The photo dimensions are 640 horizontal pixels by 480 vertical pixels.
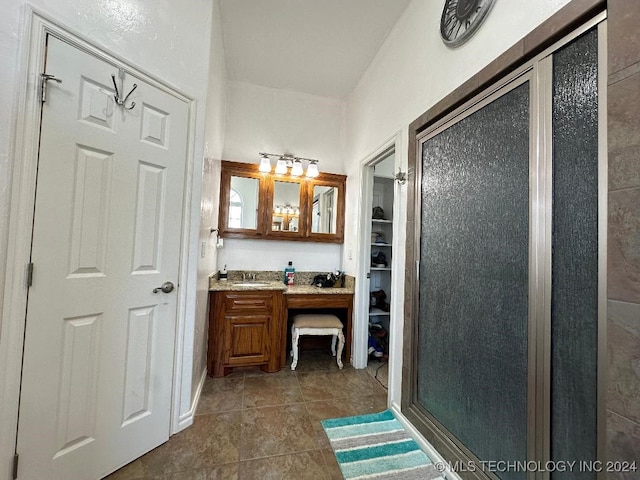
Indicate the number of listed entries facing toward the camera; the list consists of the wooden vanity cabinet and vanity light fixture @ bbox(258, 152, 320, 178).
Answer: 2

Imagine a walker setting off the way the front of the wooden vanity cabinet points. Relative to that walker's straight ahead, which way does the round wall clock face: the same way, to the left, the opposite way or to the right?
to the right

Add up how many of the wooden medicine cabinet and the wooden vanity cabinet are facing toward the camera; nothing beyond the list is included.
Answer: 2

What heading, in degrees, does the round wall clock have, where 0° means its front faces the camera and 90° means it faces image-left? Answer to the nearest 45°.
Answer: approximately 45°

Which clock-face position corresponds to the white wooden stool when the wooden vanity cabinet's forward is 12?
The white wooden stool is roughly at 9 o'clock from the wooden vanity cabinet.

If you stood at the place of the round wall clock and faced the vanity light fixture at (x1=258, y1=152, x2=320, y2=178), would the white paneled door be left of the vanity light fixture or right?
left

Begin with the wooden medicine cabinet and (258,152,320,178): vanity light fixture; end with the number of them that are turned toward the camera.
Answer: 2

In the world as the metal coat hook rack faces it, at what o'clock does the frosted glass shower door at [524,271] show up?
The frosted glass shower door is roughly at 12 o'clock from the metal coat hook rack.

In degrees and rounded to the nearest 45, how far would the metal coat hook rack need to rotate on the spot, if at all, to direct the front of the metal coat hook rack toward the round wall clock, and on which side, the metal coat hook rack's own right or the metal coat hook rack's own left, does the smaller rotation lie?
0° — it already faces it
